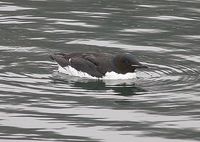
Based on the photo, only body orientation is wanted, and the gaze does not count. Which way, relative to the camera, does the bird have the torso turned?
to the viewer's right
